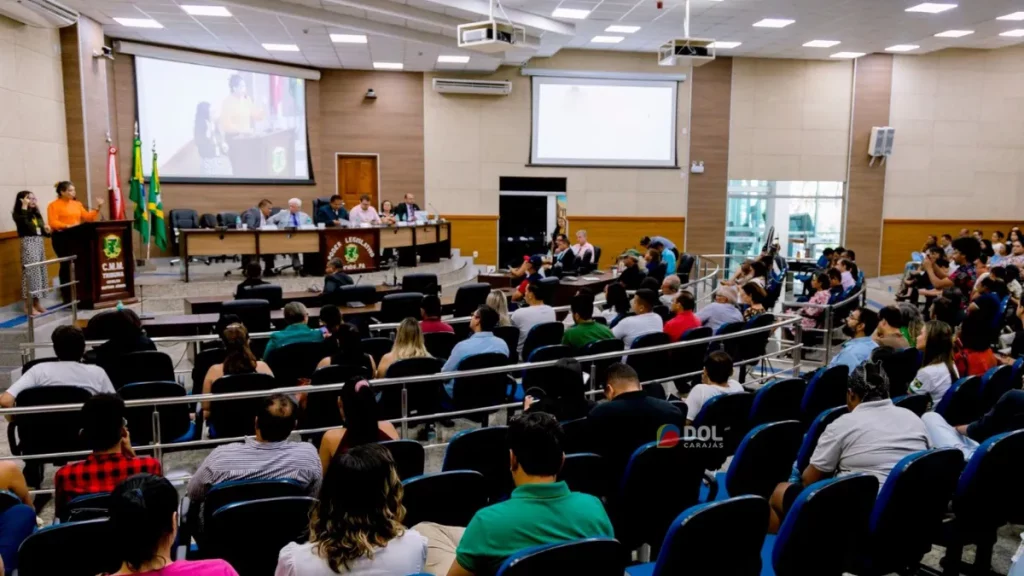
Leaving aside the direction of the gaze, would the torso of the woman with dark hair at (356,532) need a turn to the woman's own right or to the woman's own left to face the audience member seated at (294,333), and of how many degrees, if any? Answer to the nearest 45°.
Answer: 0° — they already face them

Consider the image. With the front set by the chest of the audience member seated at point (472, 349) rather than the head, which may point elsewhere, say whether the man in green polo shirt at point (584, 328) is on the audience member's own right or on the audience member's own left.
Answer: on the audience member's own right

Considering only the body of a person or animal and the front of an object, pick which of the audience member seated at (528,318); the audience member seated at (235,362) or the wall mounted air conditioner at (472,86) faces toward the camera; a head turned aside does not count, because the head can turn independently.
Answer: the wall mounted air conditioner

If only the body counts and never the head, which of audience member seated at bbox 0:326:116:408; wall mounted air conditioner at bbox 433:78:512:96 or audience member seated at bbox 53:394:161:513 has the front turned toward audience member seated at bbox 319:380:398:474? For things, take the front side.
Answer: the wall mounted air conditioner

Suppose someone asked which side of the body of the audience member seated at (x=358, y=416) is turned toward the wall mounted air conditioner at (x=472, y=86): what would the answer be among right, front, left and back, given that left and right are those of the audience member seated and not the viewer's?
front

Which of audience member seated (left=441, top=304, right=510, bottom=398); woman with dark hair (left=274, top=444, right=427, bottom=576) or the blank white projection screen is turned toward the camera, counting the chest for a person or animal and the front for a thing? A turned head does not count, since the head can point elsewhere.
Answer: the blank white projection screen

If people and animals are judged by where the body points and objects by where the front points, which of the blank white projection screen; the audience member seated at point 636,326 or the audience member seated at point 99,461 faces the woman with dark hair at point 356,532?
the blank white projection screen

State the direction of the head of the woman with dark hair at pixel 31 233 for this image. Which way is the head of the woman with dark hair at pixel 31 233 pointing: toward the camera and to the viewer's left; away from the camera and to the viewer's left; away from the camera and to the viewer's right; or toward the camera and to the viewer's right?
toward the camera and to the viewer's right

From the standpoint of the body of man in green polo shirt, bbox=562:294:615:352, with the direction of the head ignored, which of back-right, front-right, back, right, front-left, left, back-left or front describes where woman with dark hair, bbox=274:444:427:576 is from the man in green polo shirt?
back-left

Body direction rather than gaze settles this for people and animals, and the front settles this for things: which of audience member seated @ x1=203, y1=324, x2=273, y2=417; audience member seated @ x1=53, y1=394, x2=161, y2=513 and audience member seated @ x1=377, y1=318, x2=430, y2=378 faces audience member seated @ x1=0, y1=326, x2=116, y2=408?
audience member seated @ x1=53, y1=394, x2=161, y2=513

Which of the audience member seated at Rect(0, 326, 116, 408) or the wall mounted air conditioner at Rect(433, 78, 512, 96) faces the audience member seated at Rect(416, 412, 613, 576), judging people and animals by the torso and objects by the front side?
the wall mounted air conditioner

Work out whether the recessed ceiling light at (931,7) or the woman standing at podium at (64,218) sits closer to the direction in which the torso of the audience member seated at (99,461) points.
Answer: the woman standing at podium

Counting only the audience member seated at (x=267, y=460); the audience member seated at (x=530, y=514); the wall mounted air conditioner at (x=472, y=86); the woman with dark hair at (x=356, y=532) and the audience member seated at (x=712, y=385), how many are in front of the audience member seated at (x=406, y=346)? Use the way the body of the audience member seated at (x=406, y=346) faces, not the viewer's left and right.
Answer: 1

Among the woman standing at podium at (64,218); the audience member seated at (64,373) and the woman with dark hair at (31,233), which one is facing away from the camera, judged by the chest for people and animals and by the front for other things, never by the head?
the audience member seated

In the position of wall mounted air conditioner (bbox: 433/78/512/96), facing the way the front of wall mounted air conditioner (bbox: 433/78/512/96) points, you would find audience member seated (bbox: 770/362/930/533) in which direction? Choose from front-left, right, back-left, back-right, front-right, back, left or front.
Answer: front

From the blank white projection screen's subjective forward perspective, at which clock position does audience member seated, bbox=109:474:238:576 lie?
The audience member seated is roughly at 12 o'clock from the blank white projection screen.

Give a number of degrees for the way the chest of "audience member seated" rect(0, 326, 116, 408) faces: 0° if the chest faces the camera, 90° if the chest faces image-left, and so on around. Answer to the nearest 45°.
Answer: approximately 180°

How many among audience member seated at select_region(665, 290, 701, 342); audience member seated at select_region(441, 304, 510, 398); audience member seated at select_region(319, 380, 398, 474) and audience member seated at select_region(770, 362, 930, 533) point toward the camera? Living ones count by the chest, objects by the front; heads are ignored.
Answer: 0

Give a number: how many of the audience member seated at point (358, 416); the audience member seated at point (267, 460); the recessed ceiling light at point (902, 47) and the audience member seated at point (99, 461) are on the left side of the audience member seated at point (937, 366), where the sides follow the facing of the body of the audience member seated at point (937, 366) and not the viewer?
3

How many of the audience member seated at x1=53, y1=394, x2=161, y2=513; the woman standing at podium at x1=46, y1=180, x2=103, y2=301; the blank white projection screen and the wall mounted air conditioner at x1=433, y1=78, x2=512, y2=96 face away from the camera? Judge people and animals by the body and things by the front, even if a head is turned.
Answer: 1

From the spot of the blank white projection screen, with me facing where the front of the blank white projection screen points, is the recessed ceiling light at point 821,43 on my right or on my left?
on my left

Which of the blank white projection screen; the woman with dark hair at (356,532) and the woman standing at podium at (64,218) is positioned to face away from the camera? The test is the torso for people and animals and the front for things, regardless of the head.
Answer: the woman with dark hair

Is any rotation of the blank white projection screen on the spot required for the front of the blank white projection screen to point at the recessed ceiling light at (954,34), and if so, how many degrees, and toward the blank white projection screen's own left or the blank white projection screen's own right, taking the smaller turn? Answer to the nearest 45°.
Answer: approximately 90° to the blank white projection screen's own left
